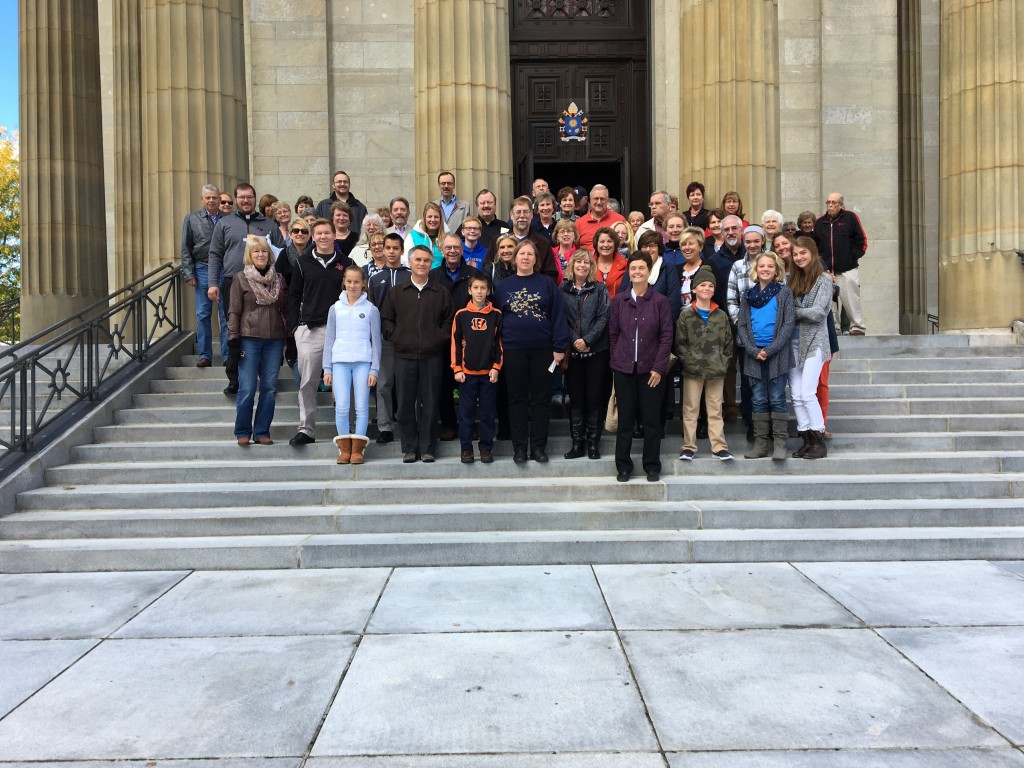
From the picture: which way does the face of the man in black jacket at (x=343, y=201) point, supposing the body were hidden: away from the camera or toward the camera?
toward the camera

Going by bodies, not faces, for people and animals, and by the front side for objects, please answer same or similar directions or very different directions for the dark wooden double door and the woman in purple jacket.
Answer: same or similar directions

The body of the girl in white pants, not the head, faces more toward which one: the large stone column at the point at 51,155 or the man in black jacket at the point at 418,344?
the man in black jacket

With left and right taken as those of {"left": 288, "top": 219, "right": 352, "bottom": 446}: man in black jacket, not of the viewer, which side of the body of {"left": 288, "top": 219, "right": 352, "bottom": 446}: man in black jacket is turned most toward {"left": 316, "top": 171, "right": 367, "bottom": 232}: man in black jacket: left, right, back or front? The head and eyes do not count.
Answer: back

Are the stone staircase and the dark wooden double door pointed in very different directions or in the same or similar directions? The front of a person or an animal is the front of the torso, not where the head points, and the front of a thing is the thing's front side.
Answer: same or similar directions

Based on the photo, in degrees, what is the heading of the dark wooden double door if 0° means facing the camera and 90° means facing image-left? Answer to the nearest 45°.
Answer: approximately 0°

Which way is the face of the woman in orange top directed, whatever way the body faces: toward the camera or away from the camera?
toward the camera

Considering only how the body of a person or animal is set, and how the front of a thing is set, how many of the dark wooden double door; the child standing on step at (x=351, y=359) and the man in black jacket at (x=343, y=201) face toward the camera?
3

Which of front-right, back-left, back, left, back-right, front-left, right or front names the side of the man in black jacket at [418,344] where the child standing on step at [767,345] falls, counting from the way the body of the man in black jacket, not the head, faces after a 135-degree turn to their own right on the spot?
back-right

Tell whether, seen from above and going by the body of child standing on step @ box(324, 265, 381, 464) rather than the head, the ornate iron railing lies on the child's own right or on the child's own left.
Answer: on the child's own right

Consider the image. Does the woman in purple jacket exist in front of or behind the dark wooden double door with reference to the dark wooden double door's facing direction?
in front

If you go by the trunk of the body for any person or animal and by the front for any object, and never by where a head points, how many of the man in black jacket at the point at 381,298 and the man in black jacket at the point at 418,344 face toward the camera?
2

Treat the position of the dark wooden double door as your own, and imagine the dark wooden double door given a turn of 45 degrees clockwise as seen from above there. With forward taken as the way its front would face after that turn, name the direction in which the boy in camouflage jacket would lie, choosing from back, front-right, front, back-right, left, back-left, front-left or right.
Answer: front-left

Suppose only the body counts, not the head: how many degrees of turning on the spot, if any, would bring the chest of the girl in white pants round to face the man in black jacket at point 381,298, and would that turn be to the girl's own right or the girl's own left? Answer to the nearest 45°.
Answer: approximately 45° to the girl's own right
